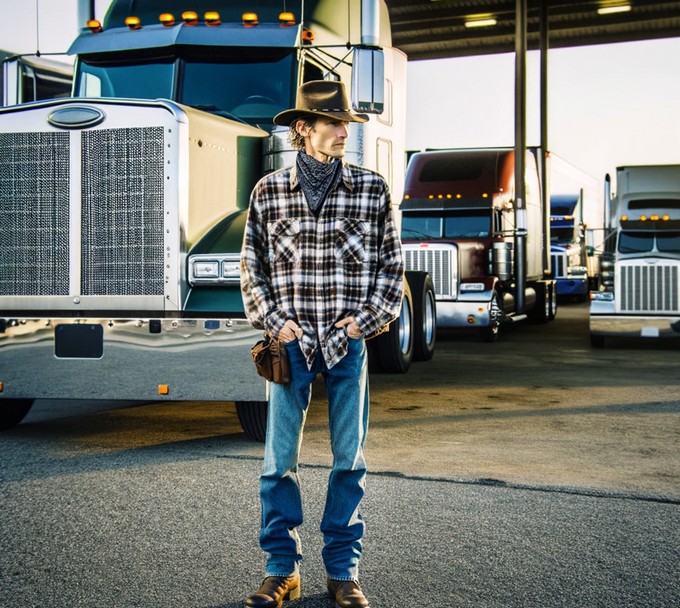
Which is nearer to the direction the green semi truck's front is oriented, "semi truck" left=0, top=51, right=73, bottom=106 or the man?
the man

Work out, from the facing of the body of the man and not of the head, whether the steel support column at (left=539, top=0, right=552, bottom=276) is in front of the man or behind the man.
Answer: behind

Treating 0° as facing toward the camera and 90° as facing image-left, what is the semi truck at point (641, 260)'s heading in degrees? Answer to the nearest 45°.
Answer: approximately 0°

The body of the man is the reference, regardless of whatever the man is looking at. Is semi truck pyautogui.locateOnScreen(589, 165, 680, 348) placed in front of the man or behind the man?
behind

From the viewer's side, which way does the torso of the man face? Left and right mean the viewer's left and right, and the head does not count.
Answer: facing the viewer

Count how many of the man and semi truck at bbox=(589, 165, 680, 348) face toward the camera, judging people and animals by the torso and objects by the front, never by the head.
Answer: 2

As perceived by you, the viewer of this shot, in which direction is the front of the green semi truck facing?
facing the viewer and to the left of the viewer
